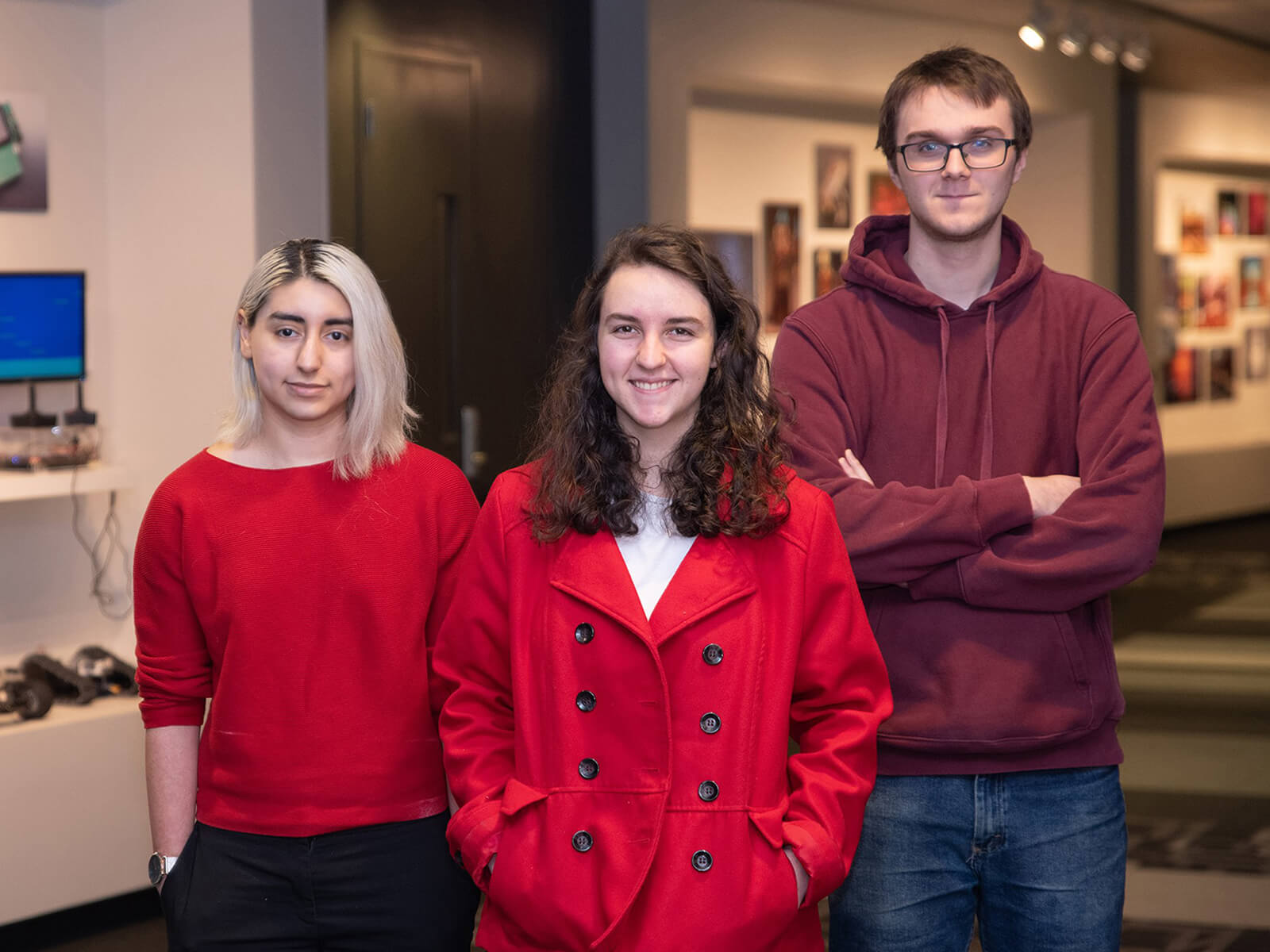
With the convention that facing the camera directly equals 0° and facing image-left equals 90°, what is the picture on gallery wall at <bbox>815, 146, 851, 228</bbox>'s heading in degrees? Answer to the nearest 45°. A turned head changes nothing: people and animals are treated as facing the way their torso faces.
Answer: approximately 0°

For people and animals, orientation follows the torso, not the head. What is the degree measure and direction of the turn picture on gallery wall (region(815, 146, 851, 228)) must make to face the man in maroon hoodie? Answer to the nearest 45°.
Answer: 0° — it already faces them

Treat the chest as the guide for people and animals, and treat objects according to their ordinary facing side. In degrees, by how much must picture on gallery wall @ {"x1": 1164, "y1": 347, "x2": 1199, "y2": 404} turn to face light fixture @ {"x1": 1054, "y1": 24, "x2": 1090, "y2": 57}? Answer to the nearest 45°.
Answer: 0° — it already faces it

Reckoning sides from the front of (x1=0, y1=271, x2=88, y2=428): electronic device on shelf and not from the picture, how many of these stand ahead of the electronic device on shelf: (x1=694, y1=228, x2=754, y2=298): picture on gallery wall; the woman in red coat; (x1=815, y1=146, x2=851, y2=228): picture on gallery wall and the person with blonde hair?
2

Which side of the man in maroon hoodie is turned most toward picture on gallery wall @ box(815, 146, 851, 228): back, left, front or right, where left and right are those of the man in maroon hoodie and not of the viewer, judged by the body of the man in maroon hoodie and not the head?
back

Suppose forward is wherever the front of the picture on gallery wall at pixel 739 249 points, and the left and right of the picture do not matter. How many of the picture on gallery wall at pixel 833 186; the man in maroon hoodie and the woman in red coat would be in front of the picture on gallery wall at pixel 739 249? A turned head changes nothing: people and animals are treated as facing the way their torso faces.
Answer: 2

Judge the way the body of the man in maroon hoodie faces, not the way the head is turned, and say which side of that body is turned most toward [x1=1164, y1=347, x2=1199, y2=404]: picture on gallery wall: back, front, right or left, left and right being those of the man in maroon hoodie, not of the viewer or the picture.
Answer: back

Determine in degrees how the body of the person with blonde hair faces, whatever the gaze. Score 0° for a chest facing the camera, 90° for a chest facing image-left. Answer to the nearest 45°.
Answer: approximately 0°
